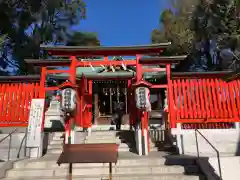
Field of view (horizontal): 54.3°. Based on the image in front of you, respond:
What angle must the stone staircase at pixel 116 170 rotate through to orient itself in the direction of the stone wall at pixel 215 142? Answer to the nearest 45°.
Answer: approximately 135° to its left

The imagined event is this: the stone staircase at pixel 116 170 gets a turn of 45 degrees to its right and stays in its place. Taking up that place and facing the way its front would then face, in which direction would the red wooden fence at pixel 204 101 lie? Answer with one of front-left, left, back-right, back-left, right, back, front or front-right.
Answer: back

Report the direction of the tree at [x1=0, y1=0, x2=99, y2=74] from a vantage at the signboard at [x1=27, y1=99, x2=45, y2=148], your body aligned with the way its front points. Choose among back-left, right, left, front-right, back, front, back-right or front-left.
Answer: back

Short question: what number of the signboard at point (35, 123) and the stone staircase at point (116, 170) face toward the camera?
2

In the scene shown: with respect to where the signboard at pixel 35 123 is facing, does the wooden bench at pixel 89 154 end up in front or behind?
in front

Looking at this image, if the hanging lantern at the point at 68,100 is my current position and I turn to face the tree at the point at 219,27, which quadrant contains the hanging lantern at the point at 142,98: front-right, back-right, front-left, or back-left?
front-right

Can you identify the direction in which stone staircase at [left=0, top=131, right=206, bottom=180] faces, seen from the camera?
facing the viewer

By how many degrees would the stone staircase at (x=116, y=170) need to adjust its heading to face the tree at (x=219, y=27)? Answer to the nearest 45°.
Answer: approximately 135° to its left

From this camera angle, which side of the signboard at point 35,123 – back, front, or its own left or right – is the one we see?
front

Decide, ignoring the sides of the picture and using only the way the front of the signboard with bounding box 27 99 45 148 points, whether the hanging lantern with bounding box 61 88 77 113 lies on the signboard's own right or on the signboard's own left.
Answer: on the signboard's own left

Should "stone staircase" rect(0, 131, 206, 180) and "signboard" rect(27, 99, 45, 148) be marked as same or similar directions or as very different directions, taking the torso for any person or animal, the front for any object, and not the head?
same or similar directions

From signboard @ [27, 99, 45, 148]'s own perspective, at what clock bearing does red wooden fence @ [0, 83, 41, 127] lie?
The red wooden fence is roughly at 5 o'clock from the signboard.
